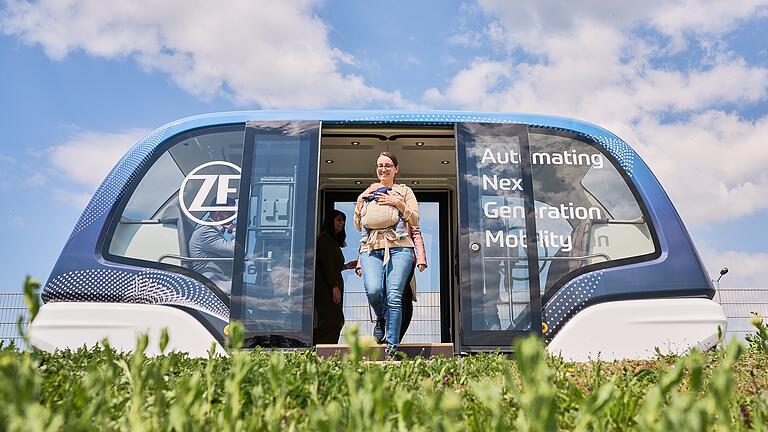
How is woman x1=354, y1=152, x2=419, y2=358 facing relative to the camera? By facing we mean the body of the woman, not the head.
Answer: toward the camera

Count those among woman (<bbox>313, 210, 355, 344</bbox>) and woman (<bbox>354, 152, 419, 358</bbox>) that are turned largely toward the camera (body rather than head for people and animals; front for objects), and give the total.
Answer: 1

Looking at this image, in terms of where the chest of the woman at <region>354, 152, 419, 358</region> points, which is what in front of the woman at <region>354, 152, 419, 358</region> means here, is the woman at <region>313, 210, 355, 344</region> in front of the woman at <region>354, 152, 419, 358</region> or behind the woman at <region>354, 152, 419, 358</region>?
behind

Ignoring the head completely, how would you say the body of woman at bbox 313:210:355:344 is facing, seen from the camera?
to the viewer's right

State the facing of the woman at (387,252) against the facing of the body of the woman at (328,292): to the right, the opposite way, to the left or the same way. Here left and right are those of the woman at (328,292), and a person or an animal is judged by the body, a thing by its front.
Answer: to the right

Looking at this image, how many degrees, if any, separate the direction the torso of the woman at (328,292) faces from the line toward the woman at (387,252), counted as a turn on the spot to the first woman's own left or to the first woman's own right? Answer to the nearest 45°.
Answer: approximately 90° to the first woman's own right

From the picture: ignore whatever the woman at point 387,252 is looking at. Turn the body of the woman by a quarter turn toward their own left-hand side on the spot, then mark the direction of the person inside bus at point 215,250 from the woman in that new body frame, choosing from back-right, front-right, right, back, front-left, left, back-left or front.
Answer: back
